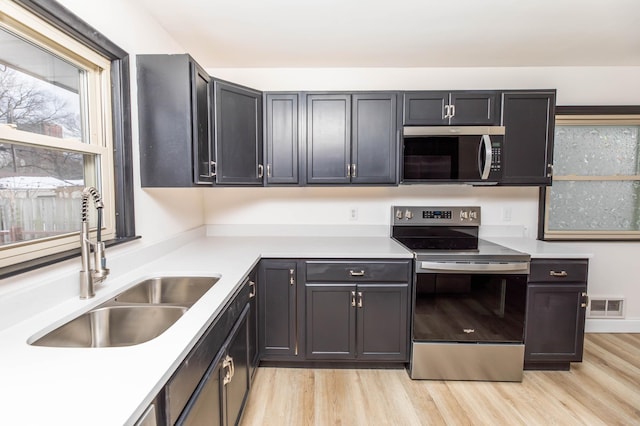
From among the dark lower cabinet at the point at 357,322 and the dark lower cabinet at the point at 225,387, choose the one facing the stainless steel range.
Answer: the dark lower cabinet at the point at 225,387

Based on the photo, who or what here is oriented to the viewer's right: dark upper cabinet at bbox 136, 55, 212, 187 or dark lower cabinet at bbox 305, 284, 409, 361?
the dark upper cabinet

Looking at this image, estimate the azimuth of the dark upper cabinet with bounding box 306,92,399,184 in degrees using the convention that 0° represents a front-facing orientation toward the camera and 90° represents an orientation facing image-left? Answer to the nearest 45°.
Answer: approximately 0°

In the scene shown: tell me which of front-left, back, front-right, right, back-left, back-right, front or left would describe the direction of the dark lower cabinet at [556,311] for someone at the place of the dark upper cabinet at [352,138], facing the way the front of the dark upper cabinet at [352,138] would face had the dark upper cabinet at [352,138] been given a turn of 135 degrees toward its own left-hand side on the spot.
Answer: front-right

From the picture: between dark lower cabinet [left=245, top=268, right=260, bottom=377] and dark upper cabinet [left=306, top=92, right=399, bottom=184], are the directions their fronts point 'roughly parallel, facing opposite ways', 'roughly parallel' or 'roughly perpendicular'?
roughly perpendicular

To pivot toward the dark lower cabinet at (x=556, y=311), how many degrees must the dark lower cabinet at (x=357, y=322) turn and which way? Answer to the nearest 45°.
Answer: approximately 90° to its left

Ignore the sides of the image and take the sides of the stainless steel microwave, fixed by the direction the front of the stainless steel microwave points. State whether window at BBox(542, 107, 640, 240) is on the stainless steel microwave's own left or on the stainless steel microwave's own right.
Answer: on the stainless steel microwave's own left

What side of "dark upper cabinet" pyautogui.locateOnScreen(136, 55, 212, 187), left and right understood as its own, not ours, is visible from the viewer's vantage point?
right

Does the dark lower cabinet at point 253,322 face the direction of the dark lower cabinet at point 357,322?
yes

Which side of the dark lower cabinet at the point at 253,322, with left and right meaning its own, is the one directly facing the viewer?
right

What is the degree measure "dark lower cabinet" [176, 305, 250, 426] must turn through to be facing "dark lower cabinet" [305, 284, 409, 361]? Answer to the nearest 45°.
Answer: approximately 45° to its left

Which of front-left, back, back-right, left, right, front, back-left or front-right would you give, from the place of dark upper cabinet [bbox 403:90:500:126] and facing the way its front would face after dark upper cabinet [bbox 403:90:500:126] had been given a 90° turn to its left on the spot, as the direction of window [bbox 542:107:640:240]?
front-left

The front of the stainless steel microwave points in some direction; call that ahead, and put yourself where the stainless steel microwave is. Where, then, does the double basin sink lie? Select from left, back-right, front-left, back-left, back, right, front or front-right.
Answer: front-right
